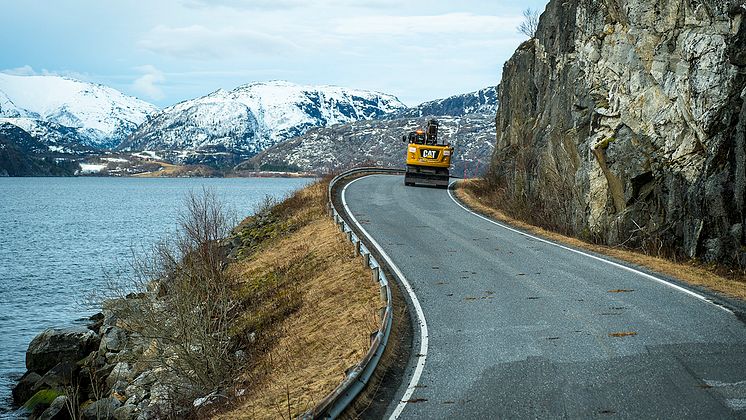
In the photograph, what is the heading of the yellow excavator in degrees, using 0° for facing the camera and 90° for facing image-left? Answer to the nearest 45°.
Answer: approximately 180°

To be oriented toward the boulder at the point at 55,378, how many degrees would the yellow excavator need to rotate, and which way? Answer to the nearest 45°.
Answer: approximately 135° to its left

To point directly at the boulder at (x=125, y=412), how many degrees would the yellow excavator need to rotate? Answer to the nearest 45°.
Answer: approximately 180°

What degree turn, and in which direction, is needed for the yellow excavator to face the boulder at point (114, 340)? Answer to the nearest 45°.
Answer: approximately 135° to its left

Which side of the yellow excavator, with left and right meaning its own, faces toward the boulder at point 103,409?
back

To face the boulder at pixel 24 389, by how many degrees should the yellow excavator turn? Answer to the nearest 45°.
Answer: approximately 135° to its left
